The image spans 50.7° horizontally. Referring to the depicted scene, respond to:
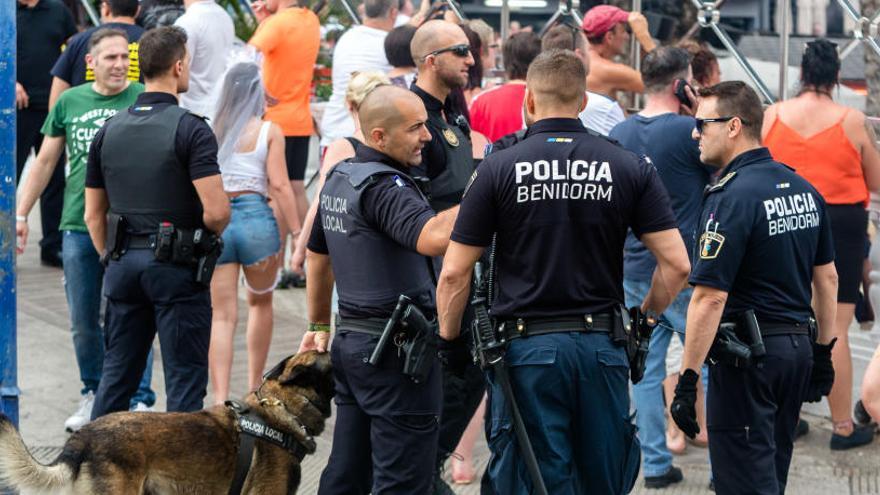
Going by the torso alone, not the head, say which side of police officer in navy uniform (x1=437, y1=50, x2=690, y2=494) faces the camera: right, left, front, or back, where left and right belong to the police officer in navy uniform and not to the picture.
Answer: back

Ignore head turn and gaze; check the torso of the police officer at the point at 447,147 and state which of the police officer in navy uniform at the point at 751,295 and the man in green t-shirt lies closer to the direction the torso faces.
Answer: the police officer in navy uniform

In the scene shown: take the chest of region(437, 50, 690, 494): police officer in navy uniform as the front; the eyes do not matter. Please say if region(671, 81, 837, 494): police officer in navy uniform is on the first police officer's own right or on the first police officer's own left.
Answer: on the first police officer's own right

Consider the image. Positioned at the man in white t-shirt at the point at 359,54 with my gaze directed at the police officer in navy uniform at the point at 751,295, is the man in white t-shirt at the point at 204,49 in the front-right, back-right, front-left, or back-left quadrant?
back-right

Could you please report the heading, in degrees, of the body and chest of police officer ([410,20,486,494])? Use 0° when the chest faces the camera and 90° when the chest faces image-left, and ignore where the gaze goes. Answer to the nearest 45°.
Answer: approximately 315°

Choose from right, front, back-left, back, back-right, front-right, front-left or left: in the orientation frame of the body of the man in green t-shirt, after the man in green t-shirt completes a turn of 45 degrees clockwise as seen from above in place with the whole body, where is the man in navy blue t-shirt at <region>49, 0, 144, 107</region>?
back-right

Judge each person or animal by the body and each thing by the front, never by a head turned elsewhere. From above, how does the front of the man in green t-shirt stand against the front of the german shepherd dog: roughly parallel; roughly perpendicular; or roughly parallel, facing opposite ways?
roughly perpendicular

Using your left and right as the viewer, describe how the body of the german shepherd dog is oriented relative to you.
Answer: facing to the right of the viewer

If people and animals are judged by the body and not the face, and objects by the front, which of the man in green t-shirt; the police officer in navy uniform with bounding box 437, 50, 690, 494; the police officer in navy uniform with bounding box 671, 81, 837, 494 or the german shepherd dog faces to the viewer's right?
the german shepherd dog

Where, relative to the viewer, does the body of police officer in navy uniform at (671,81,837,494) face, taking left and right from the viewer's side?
facing away from the viewer and to the left of the viewer

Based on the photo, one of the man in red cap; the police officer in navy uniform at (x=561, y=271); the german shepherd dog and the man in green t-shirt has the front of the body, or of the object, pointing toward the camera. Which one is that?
the man in green t-shirt

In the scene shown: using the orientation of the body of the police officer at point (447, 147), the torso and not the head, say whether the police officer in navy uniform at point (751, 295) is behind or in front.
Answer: in front

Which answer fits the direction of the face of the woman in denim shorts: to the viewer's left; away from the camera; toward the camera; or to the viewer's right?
away from the camera
